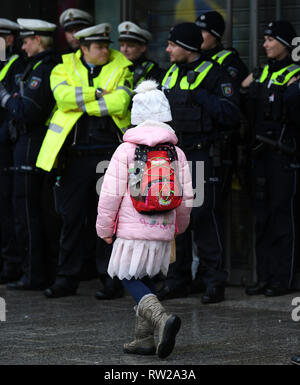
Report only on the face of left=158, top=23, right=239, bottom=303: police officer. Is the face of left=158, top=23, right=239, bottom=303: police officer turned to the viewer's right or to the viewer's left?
to the viewer's left

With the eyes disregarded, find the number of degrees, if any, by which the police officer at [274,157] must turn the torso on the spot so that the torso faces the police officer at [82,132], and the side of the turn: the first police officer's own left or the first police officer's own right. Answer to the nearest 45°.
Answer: approximately 45° to the first police officer's own right

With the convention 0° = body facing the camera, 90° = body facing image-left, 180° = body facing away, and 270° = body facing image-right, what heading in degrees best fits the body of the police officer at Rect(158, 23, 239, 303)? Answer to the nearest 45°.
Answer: approximately 45°

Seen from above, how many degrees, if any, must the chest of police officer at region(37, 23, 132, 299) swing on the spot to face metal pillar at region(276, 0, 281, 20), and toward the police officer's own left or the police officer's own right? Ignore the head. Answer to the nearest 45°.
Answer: approximately 90° to the police officer's own left

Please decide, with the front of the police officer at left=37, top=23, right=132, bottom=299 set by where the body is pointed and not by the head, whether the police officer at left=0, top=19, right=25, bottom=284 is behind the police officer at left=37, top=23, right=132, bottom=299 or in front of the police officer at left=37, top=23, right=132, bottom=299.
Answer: behind

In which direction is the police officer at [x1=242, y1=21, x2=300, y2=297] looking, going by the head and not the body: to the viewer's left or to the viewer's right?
to the viewer's left
